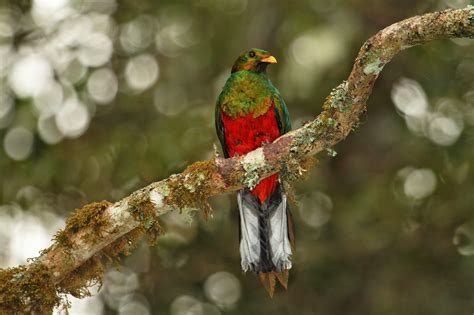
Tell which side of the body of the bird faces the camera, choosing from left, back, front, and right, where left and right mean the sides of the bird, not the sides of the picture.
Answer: front
